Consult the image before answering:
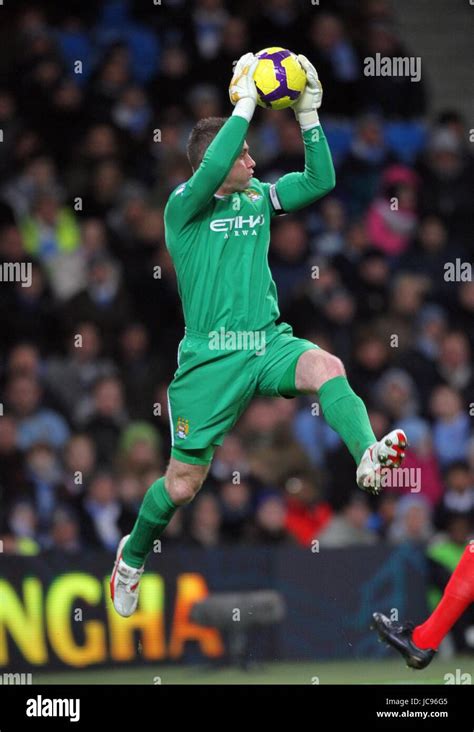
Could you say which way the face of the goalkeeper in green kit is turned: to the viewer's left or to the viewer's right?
to the viewer's right

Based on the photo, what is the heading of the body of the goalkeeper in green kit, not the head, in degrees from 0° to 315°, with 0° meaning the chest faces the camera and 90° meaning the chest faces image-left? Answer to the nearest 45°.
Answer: approximately 315°
